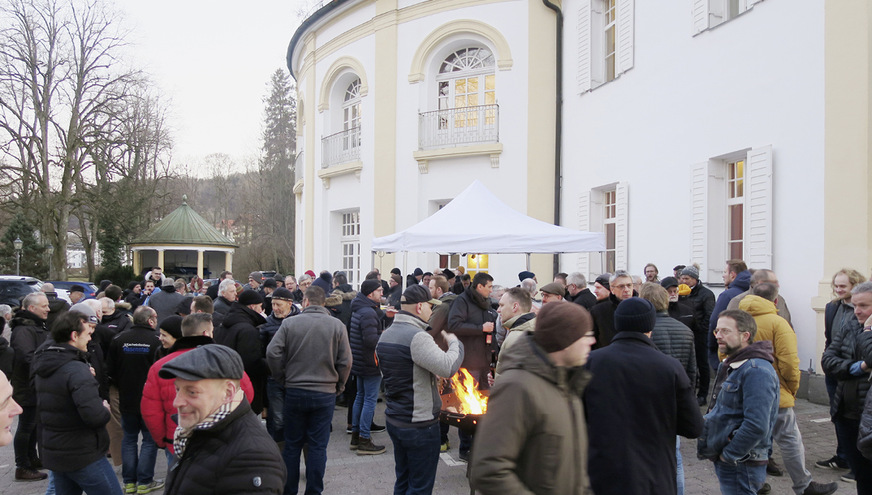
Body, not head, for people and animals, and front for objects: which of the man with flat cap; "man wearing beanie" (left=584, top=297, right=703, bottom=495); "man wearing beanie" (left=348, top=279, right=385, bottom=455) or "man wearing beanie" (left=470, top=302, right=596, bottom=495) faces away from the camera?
"man wearing beanie" (left=584, top=297, right=703, bottom=495)

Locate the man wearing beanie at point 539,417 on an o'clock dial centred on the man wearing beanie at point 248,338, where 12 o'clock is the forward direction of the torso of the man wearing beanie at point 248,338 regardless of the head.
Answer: the man wearing beanie at point 539,417 is roughly at 4 o'clock from the man wearing beanie at point 248,338.

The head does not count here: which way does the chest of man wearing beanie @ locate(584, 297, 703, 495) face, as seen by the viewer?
away from the camera

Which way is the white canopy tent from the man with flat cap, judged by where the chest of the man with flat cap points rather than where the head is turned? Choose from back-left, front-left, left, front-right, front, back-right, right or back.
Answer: back

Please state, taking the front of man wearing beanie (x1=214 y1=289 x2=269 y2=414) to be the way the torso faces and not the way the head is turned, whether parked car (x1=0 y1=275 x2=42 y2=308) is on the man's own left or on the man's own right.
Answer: on the man's own left

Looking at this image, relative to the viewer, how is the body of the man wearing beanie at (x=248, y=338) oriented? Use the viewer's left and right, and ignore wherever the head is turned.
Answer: facing away from the viewer and to the right of the viewer

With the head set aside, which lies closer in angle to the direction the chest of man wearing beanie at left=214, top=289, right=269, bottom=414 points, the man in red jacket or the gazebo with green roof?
the gazebo with green roof
